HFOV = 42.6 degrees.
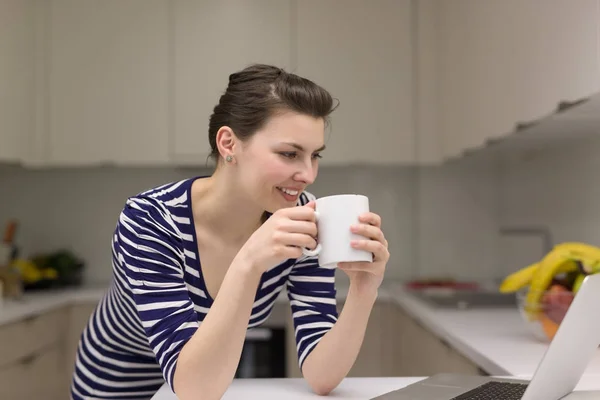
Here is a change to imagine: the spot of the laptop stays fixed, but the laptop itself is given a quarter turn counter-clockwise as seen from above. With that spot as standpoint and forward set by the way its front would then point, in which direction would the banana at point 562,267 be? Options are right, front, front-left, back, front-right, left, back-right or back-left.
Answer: back-right

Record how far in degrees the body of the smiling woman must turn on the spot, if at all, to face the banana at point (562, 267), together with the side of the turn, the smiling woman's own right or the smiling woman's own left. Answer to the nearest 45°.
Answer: approximately 90° to the smiling woman's own left

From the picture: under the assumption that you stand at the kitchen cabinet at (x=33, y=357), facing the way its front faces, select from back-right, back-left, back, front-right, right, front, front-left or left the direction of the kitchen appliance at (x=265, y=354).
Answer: front-left

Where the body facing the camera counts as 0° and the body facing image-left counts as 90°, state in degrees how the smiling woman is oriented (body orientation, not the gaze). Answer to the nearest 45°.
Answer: approximately 315°

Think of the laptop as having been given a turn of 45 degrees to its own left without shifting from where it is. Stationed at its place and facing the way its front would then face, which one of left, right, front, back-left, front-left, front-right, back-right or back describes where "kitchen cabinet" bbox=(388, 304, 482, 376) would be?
right

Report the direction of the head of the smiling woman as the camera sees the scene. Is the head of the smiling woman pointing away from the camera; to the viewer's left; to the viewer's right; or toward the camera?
to the viewer's right

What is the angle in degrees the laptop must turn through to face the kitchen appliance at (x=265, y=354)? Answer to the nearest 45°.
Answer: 0° — it already faces it

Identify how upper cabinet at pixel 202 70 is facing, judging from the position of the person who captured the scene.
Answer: facing the viewer

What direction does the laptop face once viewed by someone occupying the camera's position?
facing away from the viewer and to the left of the viewer

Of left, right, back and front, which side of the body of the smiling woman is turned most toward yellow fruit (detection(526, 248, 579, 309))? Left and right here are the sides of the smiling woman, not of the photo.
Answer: left

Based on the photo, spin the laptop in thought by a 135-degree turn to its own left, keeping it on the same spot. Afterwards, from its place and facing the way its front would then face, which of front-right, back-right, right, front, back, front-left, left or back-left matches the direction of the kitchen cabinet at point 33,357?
back-right

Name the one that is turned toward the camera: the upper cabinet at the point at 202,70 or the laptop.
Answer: the upper cabinet

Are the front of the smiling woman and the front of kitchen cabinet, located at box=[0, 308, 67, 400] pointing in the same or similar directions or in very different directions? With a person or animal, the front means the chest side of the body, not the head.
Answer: same or similar directions

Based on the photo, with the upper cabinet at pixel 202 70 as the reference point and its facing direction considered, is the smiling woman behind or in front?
in front

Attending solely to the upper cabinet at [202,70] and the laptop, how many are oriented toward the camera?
1
